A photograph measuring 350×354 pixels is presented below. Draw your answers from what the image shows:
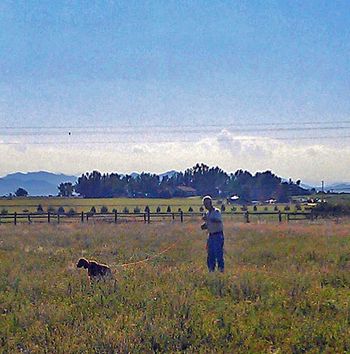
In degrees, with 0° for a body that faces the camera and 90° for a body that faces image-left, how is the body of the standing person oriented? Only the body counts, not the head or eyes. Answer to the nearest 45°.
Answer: approximately 45°

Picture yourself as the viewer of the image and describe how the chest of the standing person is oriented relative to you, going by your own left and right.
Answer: facing the viewer and to the left of the viewer
